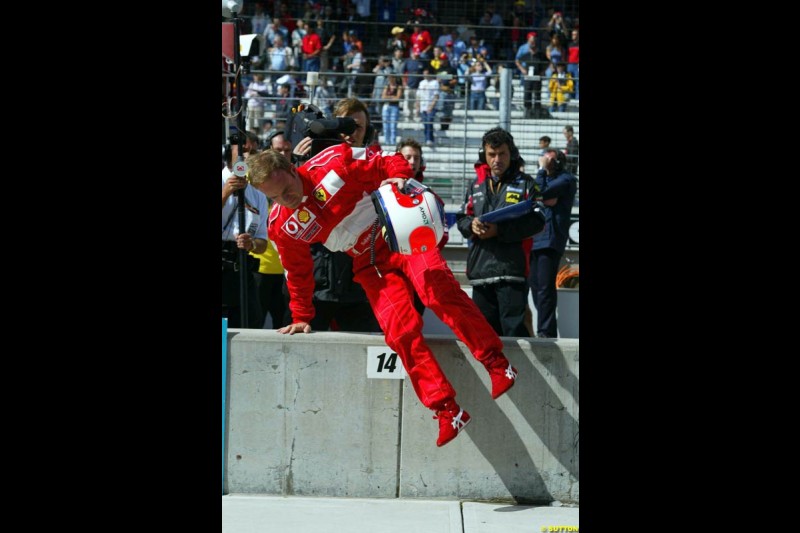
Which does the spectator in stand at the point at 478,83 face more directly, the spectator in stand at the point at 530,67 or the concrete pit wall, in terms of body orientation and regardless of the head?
the concrete pit wall

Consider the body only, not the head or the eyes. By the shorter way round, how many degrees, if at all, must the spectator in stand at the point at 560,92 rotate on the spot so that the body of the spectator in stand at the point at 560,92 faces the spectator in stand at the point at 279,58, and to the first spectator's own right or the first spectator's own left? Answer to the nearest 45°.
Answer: approximately 135° to the first spectator's own right

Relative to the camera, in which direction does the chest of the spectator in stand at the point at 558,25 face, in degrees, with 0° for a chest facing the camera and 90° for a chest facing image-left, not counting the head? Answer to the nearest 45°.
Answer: approximately 0°

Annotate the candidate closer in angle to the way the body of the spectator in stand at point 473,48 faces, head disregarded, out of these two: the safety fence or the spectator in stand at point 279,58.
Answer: the safety fence

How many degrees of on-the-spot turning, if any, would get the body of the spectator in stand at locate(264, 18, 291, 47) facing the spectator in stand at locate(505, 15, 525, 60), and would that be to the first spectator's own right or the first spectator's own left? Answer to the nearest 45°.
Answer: approximately 90° to the first spectator's own left

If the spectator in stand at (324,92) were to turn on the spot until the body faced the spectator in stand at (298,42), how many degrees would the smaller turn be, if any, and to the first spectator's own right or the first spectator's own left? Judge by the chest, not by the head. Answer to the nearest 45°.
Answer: approximately 180°
